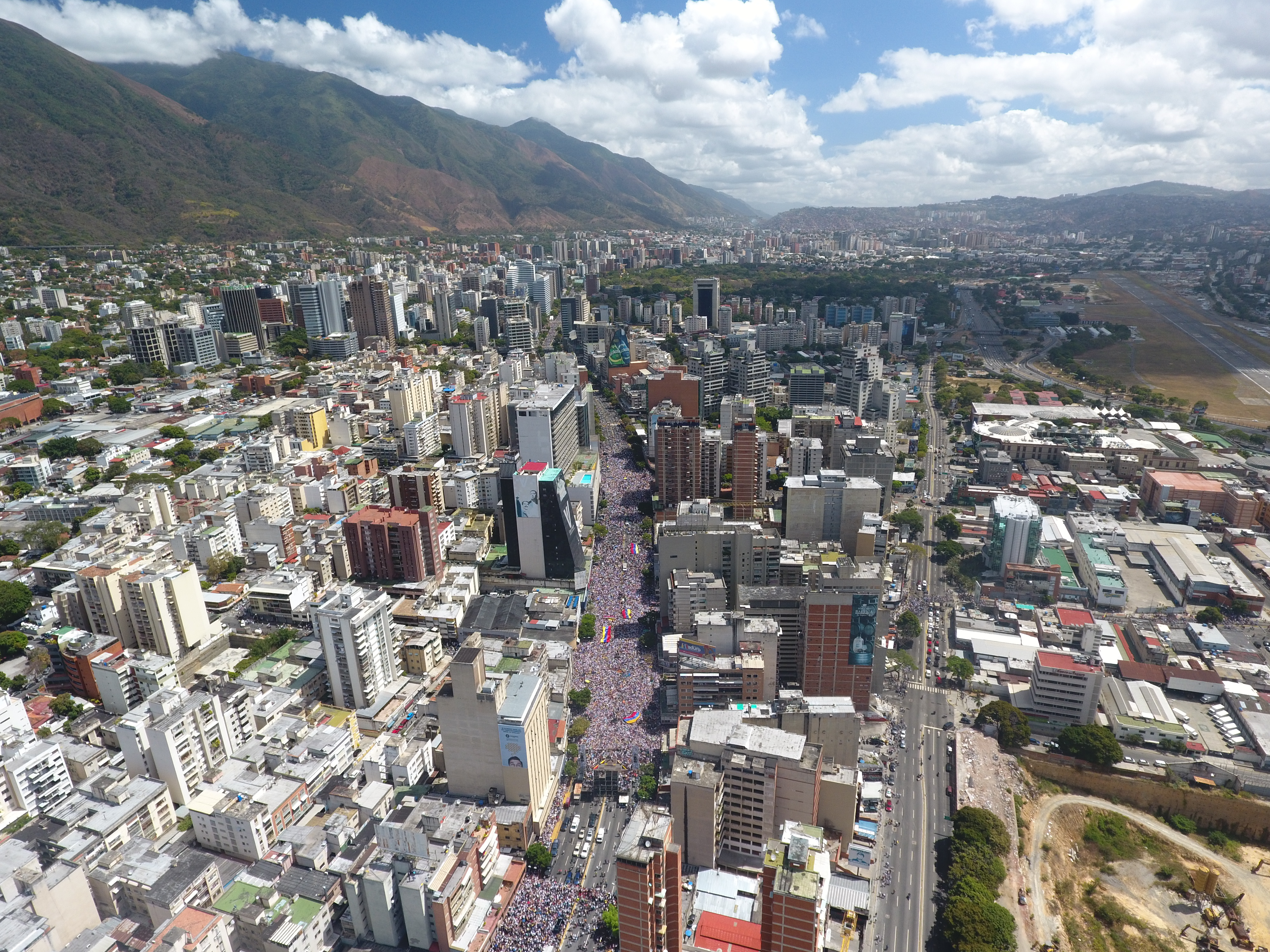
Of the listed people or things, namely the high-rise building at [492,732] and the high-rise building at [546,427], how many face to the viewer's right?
2

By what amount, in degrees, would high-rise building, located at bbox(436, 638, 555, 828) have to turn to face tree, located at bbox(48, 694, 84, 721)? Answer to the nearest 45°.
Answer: approximately 135° to its left

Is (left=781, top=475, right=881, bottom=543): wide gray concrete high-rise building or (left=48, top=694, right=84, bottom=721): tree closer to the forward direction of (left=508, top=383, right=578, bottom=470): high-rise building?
the wide gray concrete high-rise building

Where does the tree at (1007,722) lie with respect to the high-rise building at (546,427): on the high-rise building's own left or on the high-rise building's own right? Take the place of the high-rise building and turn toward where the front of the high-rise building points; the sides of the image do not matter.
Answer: on the high-rise building's own right

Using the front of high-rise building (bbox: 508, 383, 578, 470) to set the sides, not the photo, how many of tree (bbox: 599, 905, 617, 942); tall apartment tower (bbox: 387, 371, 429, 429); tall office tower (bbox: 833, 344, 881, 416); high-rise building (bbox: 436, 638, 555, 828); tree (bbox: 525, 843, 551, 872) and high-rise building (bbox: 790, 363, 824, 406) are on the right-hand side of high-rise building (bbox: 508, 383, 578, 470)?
3

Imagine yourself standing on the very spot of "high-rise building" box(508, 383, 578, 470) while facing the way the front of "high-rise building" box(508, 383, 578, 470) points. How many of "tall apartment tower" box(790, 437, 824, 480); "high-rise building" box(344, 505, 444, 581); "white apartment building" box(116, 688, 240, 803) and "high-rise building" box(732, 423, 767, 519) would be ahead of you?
2

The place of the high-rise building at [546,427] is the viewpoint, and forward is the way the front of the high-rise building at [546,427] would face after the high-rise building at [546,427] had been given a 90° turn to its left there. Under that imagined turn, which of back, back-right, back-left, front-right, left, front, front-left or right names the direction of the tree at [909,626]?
back-right

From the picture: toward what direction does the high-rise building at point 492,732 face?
to the viewer's right

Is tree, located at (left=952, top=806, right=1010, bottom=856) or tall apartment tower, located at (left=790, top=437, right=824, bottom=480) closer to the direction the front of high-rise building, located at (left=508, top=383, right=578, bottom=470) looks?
the tall apartment tower

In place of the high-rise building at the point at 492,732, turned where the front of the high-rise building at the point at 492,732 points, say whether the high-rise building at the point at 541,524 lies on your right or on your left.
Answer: on your left

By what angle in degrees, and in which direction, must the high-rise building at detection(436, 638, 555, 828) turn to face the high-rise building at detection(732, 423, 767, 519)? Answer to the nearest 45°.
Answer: approximately 45° to its left

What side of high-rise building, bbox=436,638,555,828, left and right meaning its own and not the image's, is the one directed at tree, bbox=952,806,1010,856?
front

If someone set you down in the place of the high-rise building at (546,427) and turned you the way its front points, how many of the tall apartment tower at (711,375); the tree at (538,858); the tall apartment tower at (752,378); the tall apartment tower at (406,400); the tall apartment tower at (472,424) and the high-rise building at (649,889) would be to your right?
2

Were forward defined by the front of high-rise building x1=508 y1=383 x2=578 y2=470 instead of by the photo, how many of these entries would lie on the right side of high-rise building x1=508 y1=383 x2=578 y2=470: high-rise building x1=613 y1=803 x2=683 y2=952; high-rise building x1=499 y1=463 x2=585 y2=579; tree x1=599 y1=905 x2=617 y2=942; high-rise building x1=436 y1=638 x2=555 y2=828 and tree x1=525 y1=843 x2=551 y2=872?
5

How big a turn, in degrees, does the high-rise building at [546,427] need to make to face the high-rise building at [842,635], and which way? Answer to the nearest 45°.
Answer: approximately 45° to its right

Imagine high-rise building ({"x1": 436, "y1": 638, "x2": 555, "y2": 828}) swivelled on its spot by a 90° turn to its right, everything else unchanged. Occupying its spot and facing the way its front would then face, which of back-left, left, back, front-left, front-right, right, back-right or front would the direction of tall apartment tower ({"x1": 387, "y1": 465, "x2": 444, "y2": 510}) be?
back

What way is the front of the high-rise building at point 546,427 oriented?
to the viewer's right
